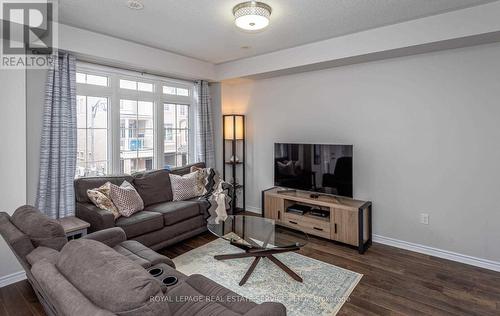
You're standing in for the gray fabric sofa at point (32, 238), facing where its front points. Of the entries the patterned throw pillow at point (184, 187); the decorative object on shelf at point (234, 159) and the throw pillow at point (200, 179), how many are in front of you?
3

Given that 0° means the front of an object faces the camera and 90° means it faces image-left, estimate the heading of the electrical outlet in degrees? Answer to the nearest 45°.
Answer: approximately 0°

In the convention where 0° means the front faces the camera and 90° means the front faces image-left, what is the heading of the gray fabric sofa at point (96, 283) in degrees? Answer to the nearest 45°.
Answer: approximately 225°

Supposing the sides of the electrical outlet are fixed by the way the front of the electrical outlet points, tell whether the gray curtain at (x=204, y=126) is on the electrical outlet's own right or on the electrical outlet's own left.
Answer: on the electrical outlet's own right

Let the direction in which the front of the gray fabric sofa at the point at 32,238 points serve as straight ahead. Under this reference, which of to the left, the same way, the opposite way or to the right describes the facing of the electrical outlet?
the opposite way

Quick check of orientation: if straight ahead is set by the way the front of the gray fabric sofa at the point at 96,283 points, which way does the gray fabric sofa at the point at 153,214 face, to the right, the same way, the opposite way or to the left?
to the right

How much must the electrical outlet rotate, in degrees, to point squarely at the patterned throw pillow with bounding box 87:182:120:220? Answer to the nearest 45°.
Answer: approximately 45° to its right

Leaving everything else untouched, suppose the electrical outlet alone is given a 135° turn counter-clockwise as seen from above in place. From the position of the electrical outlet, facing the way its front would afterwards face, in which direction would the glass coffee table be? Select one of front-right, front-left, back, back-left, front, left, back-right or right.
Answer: back

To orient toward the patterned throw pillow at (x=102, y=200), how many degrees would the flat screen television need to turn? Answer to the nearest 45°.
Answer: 0° — it already faces it

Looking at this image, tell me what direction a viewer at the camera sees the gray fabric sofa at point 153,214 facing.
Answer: facing the viewer and to the right of the viewer
